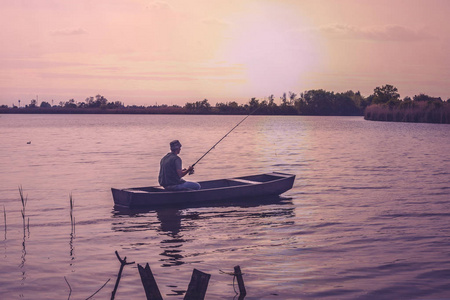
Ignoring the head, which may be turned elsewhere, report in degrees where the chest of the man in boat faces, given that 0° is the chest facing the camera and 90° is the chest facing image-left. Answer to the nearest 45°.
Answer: approximately 225°
